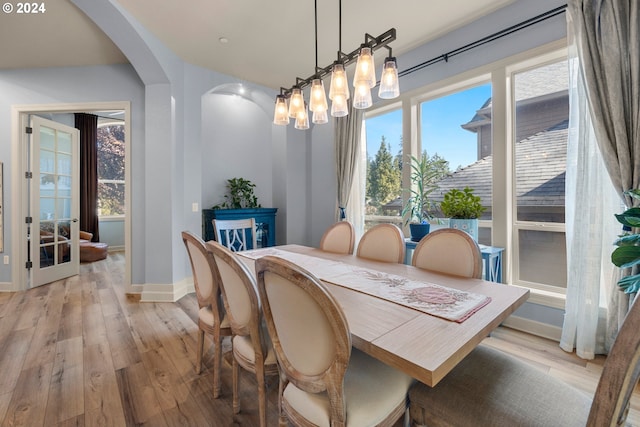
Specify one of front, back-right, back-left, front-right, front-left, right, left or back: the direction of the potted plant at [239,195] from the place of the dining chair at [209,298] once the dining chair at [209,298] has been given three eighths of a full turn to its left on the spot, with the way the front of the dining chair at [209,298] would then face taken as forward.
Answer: right

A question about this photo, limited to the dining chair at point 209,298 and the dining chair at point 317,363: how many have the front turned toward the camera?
0

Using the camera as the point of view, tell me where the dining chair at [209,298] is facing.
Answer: facing away from the viewer and to the right of the viewer

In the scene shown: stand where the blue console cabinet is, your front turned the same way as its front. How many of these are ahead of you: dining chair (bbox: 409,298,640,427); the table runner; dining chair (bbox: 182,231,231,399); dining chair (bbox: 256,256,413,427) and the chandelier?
5

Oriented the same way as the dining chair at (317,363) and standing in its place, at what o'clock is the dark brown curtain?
The dark brown curtain is roughly at 9 o'clock from the dining chair.

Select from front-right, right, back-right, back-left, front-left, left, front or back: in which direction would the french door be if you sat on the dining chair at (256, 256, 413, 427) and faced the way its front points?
left

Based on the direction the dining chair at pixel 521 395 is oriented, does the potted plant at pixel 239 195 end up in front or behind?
in front

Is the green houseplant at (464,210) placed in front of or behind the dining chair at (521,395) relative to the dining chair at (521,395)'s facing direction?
in front

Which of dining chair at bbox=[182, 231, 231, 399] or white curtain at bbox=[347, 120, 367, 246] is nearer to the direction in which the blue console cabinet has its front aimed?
the dining chair

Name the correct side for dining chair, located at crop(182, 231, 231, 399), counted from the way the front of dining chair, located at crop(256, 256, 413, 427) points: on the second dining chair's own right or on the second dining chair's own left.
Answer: on the second dining chair's own left

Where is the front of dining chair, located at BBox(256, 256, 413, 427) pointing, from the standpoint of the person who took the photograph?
facing away from the viewer and to the right of the viewer

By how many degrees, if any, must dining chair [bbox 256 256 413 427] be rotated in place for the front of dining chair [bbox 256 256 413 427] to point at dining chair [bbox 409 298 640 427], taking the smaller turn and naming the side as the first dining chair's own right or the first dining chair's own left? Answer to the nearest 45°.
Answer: approximately 45° to the first dining chair's own right

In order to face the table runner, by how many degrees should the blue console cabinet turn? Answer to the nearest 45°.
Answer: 0° — it already faces it
